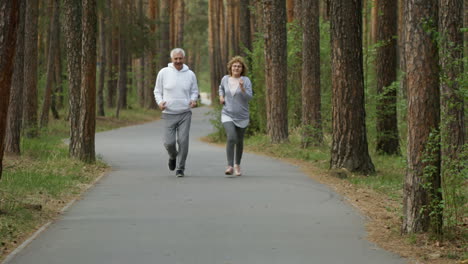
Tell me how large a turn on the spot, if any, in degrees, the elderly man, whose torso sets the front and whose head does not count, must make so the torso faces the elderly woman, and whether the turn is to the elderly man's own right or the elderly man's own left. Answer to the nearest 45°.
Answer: approximately 90° to the elderly man's own left

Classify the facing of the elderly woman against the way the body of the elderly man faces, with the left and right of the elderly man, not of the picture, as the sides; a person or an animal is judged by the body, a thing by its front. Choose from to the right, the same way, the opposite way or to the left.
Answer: the same way

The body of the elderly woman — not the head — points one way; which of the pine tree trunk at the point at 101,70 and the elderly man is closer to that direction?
the elderly man

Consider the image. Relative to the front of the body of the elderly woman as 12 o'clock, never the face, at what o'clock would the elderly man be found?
The elderly man is roughly at 3 o'clock from the elderly woman.

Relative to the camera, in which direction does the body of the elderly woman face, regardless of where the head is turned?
toward the camera

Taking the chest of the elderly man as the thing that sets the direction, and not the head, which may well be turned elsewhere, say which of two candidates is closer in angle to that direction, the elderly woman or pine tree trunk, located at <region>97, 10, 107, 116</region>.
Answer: the elderly woman

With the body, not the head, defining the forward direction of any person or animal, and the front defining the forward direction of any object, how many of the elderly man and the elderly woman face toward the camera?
2

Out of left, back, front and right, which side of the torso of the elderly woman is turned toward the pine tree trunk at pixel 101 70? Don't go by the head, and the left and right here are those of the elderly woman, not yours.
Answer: back

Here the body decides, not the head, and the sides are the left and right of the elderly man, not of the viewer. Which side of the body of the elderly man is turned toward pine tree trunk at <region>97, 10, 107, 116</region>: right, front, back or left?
back

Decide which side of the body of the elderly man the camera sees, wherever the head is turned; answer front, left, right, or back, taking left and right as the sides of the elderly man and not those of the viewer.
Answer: front

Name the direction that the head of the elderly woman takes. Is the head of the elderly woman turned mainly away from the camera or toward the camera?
toward the camera
